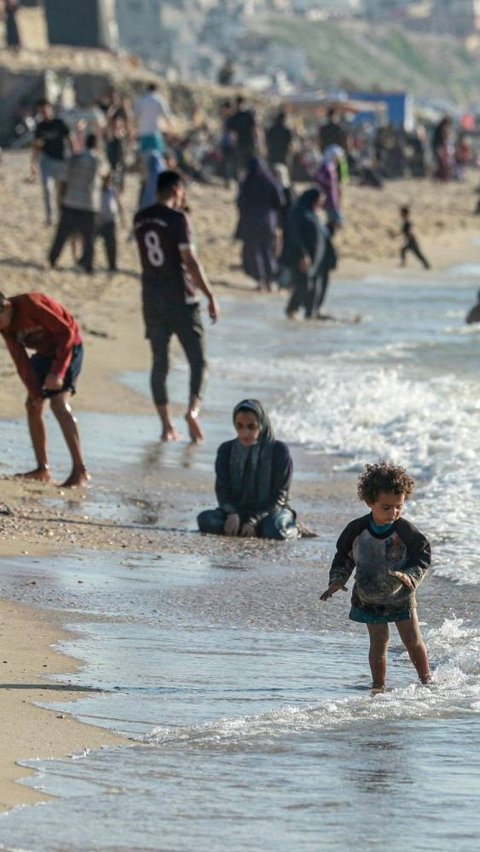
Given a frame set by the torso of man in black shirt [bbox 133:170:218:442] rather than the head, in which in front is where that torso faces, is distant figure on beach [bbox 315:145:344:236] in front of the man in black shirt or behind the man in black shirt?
in front

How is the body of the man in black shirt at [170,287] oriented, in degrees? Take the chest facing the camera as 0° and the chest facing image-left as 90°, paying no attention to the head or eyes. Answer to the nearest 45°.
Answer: approximately 225°

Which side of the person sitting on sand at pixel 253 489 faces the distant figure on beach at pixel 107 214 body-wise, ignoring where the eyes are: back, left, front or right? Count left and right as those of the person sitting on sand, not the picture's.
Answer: back

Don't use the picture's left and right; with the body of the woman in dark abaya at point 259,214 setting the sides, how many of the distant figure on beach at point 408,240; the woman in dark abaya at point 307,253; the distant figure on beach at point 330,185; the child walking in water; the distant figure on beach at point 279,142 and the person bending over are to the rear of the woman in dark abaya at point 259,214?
3

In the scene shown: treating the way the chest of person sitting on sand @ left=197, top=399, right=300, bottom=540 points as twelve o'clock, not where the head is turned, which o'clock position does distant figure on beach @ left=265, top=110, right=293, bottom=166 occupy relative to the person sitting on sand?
The distant figure on beach is roughly at 6 o'clock from the person sitting on sand.

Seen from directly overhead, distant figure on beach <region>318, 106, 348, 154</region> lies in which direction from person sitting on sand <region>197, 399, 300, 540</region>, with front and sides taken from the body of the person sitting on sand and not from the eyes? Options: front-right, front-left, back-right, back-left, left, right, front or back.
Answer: back

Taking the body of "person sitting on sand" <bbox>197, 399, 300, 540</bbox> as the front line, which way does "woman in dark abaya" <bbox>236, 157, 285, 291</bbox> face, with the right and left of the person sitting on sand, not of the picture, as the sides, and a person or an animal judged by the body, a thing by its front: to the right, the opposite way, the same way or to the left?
the opposite way

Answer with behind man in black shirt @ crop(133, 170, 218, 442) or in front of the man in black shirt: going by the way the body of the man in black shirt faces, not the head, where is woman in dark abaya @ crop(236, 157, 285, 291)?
in front

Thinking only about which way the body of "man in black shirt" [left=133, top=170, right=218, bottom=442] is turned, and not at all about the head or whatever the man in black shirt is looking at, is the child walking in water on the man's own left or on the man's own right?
on the man's own right

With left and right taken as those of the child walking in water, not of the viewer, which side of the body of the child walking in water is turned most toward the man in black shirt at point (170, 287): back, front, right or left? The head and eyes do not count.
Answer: back

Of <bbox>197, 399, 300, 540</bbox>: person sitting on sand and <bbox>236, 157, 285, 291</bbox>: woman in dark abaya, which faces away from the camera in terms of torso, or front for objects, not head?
the woman in dark abaya

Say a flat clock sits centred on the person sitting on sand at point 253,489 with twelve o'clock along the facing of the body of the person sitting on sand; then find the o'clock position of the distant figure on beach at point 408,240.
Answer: The distant figure on beach is roughly at 6 o'clock from the person sitting on sand.
